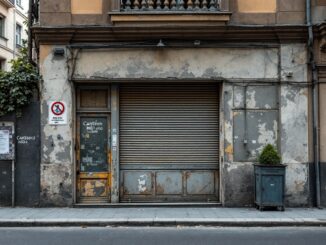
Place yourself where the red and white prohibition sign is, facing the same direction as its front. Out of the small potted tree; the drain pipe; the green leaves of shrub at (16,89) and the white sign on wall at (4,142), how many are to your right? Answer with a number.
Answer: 2

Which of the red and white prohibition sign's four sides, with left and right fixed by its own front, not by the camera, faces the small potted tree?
left

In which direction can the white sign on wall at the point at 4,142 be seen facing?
toward the camera

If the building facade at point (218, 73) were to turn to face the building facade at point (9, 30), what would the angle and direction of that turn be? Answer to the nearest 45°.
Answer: approximately 135° to its right

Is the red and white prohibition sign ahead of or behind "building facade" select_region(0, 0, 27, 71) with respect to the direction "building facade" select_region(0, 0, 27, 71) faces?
ahead

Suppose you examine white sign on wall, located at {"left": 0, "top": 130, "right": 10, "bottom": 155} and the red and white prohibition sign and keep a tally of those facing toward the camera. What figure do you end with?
2

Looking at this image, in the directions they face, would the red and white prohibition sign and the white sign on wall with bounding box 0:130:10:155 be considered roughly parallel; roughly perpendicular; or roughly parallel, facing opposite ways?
roughly parallel

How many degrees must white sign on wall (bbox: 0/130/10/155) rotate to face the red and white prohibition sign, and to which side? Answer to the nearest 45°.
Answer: approximately 90° to its left
